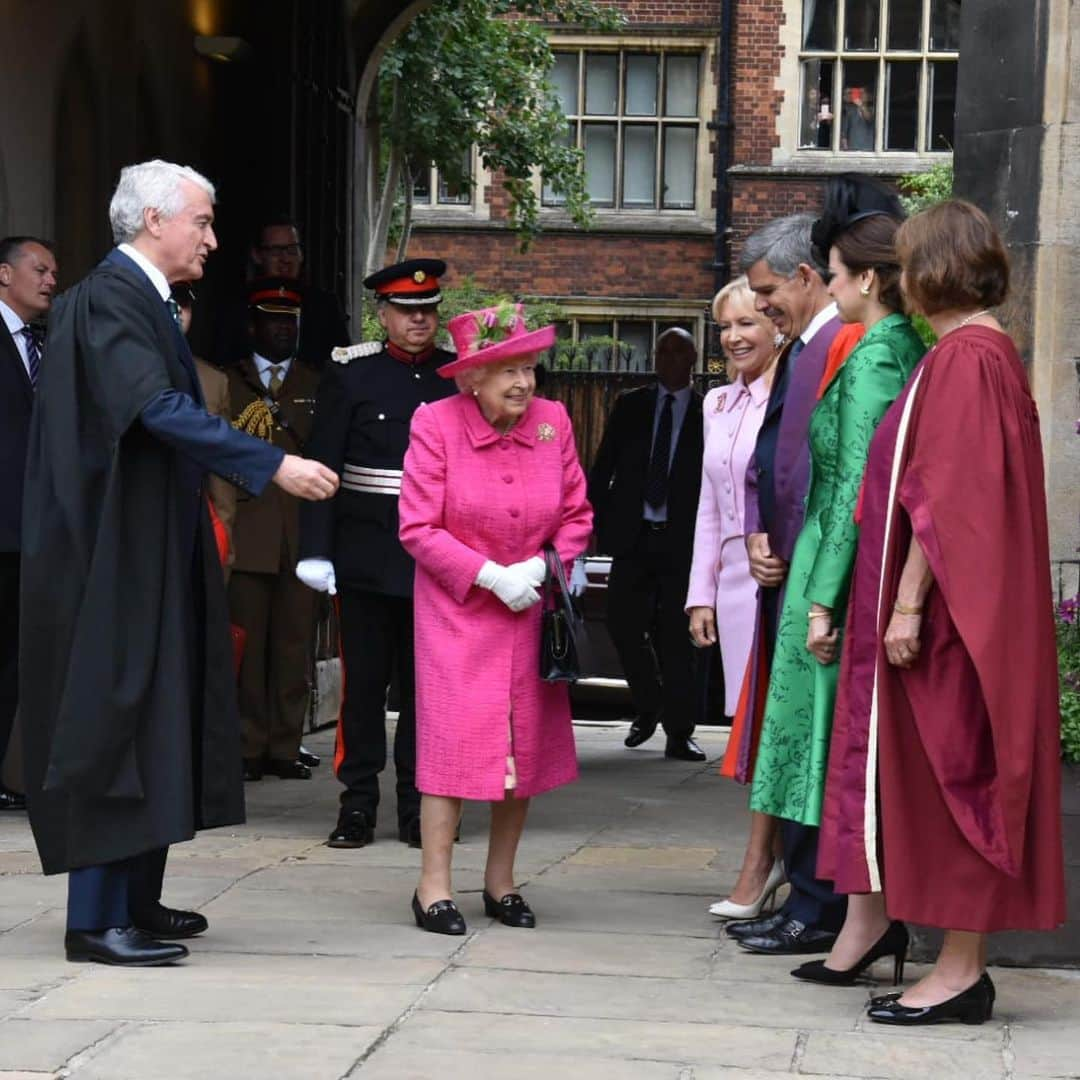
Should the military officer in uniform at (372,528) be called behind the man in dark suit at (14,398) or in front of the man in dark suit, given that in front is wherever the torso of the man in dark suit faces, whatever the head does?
in front

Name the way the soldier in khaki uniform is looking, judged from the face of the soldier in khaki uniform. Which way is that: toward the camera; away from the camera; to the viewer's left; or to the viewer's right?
toward the camera

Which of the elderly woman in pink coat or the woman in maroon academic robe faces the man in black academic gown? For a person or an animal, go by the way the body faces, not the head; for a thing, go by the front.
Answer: the woman in maroon academic robe

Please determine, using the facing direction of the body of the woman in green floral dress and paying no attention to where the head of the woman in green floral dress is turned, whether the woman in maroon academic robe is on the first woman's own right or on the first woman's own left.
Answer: on the first woman's own left

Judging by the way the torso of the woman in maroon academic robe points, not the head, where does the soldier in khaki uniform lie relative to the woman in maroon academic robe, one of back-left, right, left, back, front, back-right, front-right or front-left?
front-right

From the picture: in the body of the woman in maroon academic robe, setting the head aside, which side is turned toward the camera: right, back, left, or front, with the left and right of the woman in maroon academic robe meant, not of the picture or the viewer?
left

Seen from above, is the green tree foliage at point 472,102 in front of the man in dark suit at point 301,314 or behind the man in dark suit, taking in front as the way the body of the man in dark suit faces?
behind

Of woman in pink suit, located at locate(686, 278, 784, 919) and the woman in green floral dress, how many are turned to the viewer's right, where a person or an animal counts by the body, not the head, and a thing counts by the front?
0

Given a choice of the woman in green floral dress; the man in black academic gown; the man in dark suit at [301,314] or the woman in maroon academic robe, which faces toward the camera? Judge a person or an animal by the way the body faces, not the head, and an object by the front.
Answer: the man in dark suit

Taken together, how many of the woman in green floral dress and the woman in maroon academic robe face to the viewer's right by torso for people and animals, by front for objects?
0

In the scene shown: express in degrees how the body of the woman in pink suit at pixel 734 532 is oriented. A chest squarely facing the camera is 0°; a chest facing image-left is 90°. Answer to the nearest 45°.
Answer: approximately 45°

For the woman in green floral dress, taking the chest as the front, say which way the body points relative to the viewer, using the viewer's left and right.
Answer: facing to the left of the viewer

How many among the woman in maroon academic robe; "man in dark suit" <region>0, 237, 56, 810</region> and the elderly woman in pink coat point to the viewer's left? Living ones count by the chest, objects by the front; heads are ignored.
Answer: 1

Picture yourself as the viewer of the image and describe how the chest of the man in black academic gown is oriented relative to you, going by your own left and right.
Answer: facing to the right of the viewer

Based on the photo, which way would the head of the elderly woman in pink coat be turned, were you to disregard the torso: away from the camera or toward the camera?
toward the camera

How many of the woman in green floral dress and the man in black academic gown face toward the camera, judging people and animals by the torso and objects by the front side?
0

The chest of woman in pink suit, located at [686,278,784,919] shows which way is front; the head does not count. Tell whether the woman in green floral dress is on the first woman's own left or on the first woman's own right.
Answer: on the first woman's own left

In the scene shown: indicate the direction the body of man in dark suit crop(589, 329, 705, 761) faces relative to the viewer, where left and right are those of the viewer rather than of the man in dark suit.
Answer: facing the viewer

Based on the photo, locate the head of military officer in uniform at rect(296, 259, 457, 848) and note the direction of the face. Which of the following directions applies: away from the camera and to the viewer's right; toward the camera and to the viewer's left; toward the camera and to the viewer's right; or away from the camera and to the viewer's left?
toward the camera and to the viewer's right

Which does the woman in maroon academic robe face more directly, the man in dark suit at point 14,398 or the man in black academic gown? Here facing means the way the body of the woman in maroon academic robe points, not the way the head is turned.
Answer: the man in black academic gown
